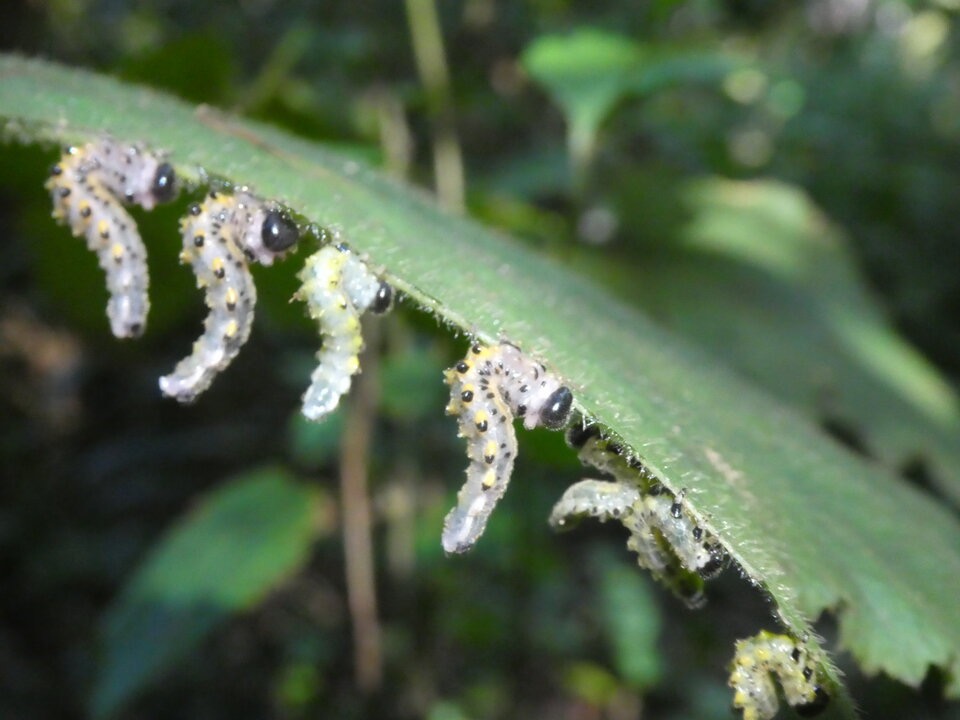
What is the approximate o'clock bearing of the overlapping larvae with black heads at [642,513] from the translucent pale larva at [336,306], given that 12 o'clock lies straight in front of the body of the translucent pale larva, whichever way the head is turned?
The overlapping larvae with black heads is roughly at 1 o'clock from the translucent pale larva.

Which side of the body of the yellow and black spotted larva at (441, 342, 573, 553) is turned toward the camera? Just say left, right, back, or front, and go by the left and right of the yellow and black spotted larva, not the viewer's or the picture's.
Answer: right

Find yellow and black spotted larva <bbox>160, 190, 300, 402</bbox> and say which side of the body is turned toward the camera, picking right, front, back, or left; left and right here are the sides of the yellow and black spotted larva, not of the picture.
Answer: right

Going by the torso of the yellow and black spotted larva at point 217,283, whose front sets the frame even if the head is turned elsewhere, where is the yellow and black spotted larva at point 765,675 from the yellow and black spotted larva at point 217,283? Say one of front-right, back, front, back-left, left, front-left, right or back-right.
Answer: front-right
